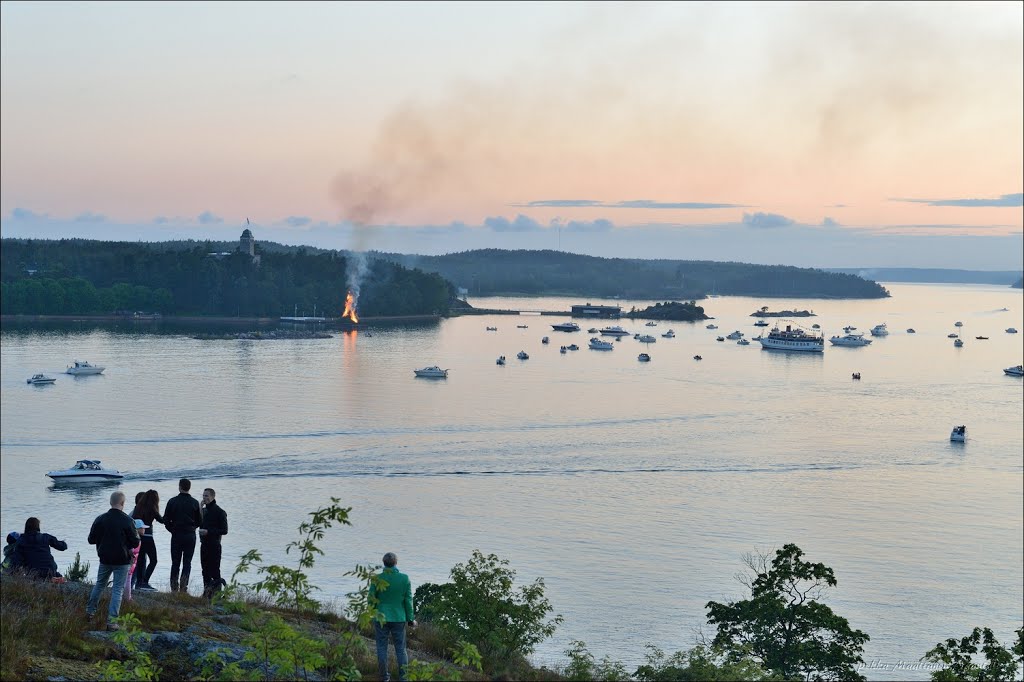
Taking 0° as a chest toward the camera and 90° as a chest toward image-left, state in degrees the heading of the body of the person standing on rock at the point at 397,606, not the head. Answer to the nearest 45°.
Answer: approximately 180°

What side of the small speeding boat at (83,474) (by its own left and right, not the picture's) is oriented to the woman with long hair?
left

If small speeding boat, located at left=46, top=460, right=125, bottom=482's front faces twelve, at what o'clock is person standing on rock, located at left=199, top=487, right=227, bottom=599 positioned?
The person standing on rock is roughly at 9 o'clock from the small speeding boat.

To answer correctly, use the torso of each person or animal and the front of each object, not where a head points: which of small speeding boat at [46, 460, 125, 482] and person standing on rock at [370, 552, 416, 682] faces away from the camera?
the person standing on rock

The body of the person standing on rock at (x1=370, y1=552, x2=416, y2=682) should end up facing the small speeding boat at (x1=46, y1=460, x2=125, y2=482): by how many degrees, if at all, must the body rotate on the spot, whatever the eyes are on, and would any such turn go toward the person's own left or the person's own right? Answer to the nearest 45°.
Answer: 0° — they already face it

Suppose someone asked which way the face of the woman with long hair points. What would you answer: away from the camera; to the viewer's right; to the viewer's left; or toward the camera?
away from the camera

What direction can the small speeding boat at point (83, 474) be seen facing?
to the viewer's left

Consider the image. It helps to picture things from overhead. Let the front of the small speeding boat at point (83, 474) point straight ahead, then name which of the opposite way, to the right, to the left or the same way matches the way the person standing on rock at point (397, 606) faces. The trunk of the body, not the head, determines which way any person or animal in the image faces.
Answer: to the right

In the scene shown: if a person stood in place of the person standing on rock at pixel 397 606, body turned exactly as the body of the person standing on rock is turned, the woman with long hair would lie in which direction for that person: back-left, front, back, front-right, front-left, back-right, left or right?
front-left

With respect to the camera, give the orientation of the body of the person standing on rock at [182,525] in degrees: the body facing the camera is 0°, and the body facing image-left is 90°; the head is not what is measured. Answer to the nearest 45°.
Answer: approximately 180°

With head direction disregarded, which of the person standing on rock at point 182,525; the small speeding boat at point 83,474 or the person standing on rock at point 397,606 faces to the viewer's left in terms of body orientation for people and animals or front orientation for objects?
the small speeding boat

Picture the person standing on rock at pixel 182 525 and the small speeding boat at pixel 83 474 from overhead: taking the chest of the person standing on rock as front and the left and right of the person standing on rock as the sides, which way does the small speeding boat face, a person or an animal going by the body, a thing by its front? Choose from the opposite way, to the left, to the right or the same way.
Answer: to the left

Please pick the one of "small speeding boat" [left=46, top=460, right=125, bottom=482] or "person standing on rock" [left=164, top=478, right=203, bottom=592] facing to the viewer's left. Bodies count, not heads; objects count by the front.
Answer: the small speeding boat

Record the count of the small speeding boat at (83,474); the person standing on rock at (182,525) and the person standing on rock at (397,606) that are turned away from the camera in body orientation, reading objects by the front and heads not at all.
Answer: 2

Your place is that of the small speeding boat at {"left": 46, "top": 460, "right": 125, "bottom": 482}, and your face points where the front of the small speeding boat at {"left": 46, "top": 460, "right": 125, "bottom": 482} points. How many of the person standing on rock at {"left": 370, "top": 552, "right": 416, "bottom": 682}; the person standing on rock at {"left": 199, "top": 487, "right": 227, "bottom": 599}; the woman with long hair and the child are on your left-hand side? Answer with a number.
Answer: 4
